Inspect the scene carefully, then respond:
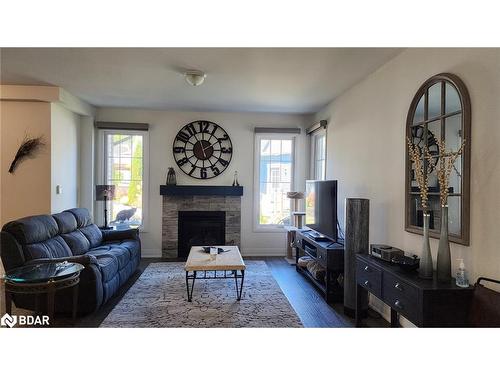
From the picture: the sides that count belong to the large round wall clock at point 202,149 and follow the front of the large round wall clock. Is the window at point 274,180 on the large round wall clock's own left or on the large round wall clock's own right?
on the large round wall clock's own left

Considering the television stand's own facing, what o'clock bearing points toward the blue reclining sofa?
The blue reclining sofa is roughly at 1 o'clock from the television stand.

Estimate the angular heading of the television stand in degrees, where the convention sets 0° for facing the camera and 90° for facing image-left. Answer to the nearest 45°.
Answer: approximately 45°

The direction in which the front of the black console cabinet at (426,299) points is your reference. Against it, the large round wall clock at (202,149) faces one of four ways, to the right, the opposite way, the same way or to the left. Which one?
to the left

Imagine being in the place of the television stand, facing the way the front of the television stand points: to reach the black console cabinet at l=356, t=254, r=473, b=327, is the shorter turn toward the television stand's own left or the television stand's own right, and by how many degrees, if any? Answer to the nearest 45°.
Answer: approximately 45° to the television stand's own left

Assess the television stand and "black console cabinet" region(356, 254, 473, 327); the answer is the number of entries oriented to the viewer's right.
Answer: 0

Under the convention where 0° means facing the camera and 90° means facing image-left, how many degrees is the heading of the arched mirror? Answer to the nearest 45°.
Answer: approximately 45°

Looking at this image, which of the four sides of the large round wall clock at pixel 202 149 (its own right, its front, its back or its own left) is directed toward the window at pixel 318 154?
left

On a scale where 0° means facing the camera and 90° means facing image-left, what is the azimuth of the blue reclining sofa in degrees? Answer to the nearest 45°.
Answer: approximately 315°

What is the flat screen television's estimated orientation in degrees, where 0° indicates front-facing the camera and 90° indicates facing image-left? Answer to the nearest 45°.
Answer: approximately 45°

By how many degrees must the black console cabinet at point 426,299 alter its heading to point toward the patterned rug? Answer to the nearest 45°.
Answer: approximately 45° to its right
